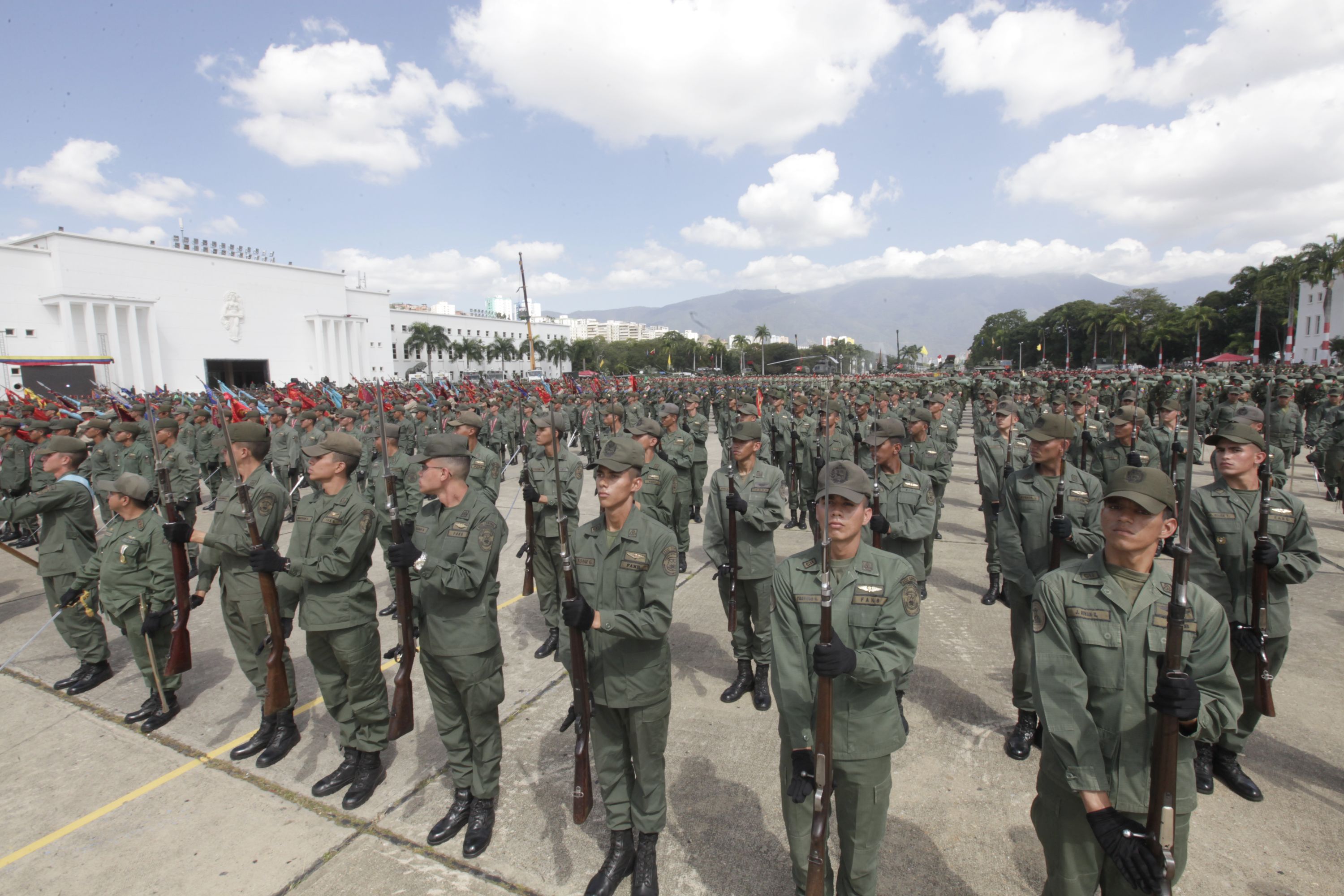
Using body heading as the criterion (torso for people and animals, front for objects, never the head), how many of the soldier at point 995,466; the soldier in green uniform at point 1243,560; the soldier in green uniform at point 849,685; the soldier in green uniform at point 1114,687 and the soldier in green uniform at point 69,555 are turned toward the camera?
4

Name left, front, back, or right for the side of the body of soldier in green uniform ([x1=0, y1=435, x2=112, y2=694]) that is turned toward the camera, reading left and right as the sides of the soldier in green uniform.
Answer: left

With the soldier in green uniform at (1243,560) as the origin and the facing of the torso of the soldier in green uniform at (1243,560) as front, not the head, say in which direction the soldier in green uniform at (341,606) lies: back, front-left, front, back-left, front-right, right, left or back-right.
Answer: front-right

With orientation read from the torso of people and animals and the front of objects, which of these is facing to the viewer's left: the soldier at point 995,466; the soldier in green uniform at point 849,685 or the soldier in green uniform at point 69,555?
the soldier in green uniform at point 69,555

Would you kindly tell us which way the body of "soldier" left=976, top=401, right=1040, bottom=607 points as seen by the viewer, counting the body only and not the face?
toward the camera

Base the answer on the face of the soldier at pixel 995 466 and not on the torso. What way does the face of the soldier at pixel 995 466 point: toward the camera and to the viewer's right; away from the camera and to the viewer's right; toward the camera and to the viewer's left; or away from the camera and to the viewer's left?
toward the camera and to the viewer's left

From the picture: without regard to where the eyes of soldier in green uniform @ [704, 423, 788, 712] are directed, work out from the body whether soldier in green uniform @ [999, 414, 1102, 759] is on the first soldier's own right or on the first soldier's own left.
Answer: on the first soldier's own left

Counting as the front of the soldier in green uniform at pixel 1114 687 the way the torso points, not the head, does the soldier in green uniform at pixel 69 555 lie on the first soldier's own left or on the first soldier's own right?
on the first soldier's own right

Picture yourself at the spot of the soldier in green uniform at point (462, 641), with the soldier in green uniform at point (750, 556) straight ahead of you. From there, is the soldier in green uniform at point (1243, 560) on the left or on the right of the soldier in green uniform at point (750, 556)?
right

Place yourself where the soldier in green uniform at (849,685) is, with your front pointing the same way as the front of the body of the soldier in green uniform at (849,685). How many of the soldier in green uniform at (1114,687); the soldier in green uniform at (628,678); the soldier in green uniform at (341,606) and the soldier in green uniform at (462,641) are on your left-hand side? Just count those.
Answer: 1
